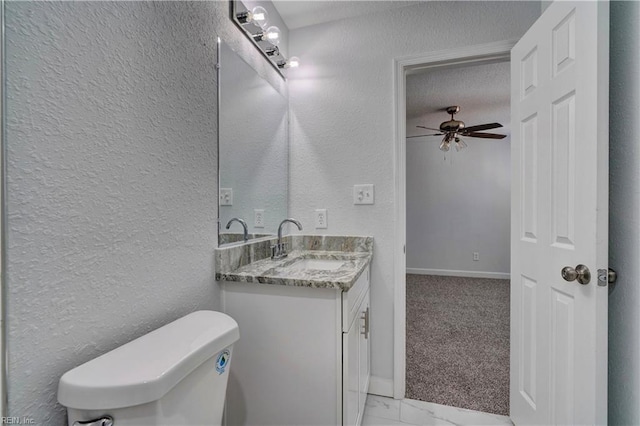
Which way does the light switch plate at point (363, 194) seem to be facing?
toward the camera

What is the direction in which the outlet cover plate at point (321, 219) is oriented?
toward the camera

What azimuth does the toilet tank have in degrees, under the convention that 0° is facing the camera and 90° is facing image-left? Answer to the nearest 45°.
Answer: approximately 315°

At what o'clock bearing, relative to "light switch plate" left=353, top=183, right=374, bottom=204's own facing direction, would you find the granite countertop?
The granite countertop is roughly at 1 o'clock from the light switch plate.

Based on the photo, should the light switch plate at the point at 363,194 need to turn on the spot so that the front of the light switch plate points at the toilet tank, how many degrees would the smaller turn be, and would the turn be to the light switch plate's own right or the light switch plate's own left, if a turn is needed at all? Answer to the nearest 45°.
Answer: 0° — it already faces it

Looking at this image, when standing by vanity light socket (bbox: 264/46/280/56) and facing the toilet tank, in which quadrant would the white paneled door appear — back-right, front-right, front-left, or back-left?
front-left

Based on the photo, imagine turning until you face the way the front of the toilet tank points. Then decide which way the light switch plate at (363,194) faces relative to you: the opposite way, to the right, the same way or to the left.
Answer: to the right

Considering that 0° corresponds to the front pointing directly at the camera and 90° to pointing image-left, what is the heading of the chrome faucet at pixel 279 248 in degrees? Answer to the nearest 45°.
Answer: approximately 315°

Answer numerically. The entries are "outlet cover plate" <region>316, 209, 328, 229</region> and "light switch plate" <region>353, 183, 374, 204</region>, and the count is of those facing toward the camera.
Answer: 2
